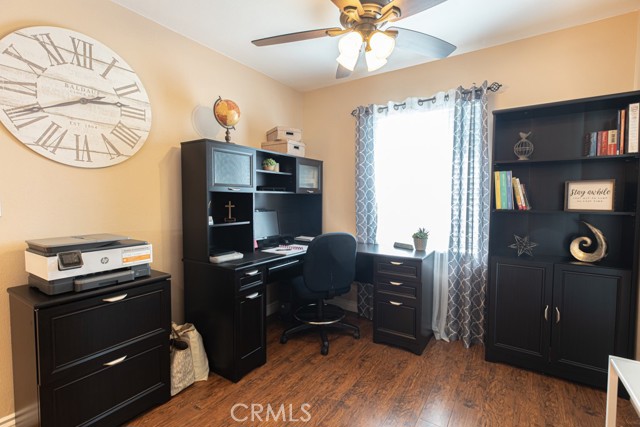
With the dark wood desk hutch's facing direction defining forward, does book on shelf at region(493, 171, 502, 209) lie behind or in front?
in front

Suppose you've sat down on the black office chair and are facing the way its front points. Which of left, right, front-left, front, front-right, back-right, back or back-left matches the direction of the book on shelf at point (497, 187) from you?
back-right

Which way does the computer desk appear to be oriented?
toward the camera

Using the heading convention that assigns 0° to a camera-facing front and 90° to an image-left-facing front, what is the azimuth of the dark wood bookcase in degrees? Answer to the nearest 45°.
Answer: approximately 45°

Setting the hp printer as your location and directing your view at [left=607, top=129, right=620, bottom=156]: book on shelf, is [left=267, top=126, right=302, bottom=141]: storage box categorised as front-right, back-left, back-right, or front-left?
front-left

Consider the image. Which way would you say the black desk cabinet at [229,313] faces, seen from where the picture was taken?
facing the viewer and to the right of the viewer

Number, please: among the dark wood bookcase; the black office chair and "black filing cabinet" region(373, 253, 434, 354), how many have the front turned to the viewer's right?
0

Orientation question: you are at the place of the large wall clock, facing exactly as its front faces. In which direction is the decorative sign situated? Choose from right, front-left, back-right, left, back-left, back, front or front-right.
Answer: front

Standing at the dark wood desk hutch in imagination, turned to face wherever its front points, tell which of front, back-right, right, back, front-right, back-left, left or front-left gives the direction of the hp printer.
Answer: right

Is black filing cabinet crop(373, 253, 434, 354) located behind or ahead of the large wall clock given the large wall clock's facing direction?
ahead

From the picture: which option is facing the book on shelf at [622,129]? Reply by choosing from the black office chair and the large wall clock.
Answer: the large wall clock

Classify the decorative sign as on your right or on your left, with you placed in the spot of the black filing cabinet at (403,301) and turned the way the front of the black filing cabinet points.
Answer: on your left

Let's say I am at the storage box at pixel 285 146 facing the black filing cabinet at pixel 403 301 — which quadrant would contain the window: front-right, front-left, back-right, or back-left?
front-left
